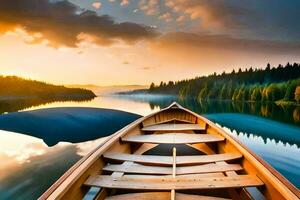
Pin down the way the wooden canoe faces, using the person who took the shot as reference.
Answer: facing away from the viewer
